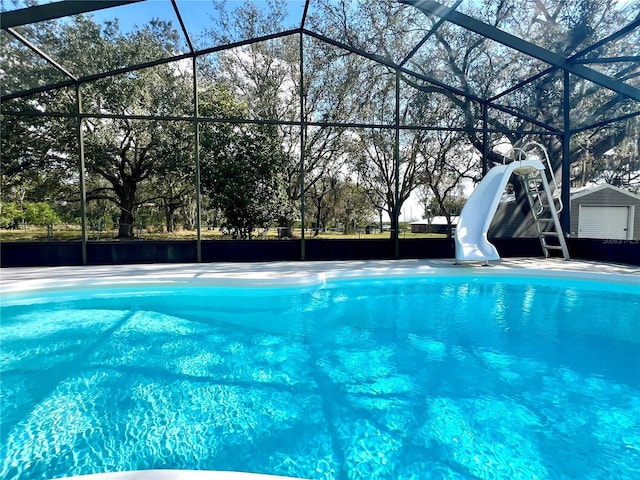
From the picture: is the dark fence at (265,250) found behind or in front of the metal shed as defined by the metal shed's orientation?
in front

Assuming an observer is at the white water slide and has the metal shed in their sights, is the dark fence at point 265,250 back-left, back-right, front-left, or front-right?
back-left

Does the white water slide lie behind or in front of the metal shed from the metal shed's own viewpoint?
in front

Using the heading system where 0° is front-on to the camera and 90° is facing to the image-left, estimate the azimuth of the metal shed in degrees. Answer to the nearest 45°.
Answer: approximately 0°
